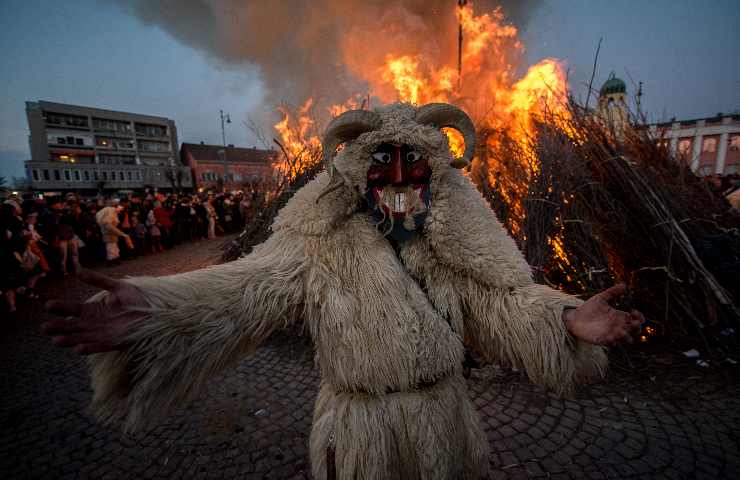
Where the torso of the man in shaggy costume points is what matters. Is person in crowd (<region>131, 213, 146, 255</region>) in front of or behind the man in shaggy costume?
behind

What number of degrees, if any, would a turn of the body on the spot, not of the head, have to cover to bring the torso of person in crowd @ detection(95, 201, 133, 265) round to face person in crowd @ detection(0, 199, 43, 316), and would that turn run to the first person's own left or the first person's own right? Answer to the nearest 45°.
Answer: approximately 135° to the first person's own right

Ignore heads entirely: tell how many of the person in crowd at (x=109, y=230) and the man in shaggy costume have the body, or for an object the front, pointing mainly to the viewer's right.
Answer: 1

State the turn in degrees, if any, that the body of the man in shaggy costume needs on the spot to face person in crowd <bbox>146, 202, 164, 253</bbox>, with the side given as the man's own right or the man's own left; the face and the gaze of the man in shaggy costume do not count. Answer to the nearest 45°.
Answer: approximately 135° to the man's own right

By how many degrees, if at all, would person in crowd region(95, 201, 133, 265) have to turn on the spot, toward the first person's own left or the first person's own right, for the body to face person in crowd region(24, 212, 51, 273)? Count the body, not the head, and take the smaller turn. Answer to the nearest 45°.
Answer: approximately 135° to the first person's own right

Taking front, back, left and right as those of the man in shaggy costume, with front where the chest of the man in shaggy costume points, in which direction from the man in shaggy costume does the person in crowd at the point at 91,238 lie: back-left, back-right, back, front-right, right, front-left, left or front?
back-right

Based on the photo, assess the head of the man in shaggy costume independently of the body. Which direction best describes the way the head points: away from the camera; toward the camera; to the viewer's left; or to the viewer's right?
toward the camera

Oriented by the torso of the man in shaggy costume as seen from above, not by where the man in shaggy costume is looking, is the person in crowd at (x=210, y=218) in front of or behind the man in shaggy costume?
behind

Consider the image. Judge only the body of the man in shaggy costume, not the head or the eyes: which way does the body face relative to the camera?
toward the camera

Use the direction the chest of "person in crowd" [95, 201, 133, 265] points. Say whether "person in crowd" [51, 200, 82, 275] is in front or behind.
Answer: behind

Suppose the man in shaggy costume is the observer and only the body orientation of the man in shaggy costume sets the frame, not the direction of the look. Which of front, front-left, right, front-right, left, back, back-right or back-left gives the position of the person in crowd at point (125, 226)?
back-right

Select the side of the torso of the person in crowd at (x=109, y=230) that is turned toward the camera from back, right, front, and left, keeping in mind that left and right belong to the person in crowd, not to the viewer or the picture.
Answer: right

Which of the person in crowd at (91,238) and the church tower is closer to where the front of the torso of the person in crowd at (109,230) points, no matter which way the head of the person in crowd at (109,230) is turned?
the church tower
